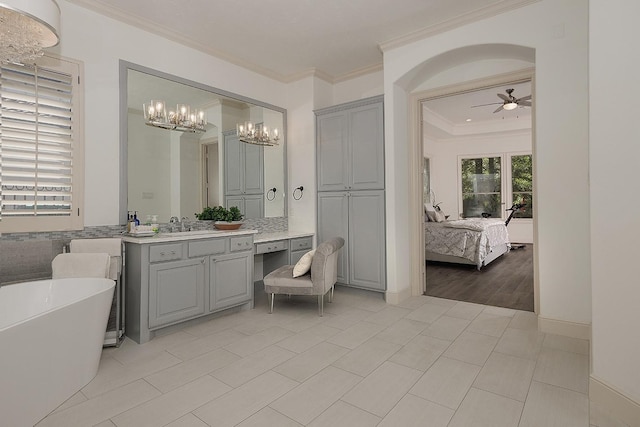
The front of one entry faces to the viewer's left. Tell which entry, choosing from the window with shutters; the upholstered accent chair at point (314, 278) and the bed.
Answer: the upholstered accent chair

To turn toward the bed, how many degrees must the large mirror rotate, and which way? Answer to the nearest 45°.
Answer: approximately 45° to its left

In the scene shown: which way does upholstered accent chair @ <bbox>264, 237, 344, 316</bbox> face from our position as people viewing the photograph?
facing to the left of the viewer

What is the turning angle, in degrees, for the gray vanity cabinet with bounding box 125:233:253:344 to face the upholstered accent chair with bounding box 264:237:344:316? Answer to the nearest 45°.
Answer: approximately 45° to its left

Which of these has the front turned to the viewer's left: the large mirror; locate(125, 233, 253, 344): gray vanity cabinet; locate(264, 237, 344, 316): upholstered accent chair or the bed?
the upholstered accent chair

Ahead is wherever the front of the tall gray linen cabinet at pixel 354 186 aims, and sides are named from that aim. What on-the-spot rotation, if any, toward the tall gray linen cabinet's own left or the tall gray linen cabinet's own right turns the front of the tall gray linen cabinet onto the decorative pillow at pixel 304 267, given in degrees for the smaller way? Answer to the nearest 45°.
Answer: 0° — it already faces it

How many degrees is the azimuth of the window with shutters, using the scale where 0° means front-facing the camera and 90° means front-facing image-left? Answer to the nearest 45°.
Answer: approximately 315°

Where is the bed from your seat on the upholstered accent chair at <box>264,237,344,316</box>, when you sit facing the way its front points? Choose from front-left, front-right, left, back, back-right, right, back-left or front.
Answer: back-right
